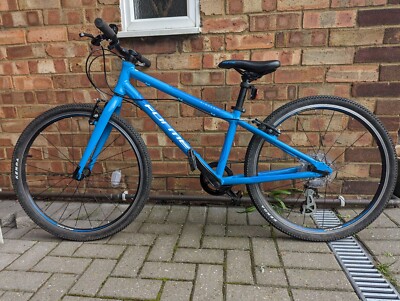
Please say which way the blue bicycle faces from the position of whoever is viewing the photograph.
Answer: facing to the left of the viewer

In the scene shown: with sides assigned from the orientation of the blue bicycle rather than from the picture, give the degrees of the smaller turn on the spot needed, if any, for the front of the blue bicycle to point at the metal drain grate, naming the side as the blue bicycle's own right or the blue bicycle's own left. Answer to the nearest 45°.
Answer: approximately 135° to the blue bicycle's own left
